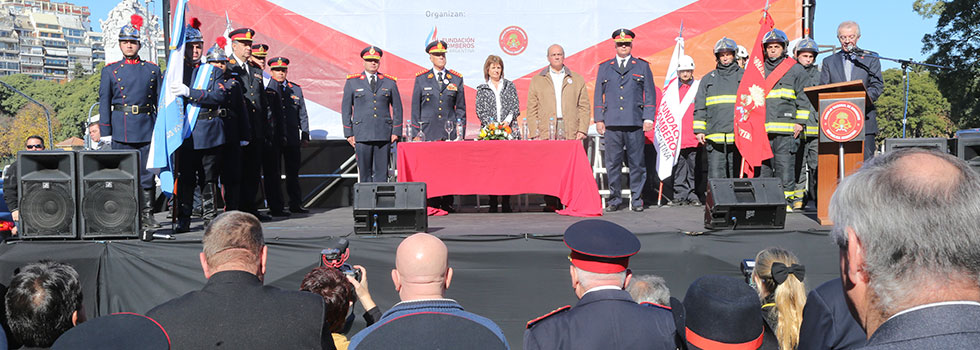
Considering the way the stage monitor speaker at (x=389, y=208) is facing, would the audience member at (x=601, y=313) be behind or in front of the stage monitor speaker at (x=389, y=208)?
behind

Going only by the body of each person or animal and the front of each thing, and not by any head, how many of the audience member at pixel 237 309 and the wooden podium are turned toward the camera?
1

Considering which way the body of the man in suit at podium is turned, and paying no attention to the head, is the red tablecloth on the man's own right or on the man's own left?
on the man's own right

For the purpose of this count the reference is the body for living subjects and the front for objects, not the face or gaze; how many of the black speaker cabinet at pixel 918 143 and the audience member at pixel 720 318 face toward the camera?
1

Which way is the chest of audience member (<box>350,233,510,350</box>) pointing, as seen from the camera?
away from the camera

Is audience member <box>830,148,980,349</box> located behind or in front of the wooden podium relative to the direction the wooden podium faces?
in front

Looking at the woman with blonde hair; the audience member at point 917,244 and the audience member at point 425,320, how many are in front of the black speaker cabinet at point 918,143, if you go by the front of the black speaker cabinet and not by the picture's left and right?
3

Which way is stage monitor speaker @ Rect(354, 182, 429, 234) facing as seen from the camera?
away from the camera

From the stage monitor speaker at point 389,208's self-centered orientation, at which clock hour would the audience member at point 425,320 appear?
The audience member is roughly at 6 o'clock from the stage monitor speaker.

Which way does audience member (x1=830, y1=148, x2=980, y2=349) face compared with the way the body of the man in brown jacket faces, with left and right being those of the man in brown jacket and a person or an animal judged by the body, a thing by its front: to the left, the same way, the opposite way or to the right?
the opposite way

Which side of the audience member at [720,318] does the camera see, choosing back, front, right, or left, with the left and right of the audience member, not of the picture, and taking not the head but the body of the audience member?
back

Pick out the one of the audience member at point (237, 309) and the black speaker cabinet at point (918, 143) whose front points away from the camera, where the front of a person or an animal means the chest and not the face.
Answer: the audience member
